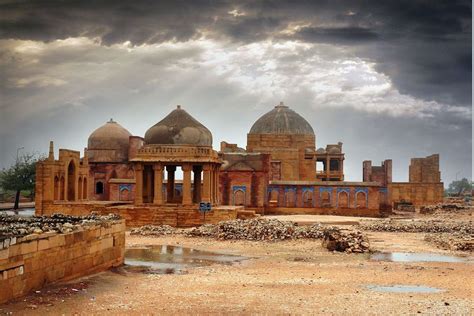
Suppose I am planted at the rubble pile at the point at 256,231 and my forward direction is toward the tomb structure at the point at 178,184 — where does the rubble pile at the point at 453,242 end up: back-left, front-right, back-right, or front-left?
back-right

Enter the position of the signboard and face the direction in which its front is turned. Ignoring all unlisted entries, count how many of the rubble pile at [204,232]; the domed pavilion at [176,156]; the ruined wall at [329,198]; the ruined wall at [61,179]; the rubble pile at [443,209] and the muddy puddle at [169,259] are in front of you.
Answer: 2

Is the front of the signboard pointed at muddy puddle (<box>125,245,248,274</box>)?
yes

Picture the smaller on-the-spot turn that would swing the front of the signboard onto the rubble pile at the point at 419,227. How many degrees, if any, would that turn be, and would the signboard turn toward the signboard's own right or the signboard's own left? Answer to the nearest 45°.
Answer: approximately 90° to the signboard's own left

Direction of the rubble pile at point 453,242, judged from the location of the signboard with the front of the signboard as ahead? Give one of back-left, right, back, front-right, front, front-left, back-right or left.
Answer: front-left

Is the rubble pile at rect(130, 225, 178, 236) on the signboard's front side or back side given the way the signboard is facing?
on the front side

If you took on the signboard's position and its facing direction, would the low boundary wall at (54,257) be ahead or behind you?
ahead

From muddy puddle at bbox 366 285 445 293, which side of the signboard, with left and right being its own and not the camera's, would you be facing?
front

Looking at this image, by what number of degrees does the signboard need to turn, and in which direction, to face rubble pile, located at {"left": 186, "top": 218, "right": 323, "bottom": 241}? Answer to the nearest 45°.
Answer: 0° — it already faces it

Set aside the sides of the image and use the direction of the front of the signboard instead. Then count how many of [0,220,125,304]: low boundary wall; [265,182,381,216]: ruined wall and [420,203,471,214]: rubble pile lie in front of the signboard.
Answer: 1

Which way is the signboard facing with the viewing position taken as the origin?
facing the viewer

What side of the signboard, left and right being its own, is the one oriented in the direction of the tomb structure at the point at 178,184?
back

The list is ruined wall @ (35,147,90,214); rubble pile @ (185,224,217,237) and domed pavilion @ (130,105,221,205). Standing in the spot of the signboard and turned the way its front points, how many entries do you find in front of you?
1

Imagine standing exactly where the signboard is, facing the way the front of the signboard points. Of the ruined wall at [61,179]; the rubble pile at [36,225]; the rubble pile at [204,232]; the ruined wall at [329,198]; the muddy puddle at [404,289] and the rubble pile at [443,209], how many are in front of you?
3

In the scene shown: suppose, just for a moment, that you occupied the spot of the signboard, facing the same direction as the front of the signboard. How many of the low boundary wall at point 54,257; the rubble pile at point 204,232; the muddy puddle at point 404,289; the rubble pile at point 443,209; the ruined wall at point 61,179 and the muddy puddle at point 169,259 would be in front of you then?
4
